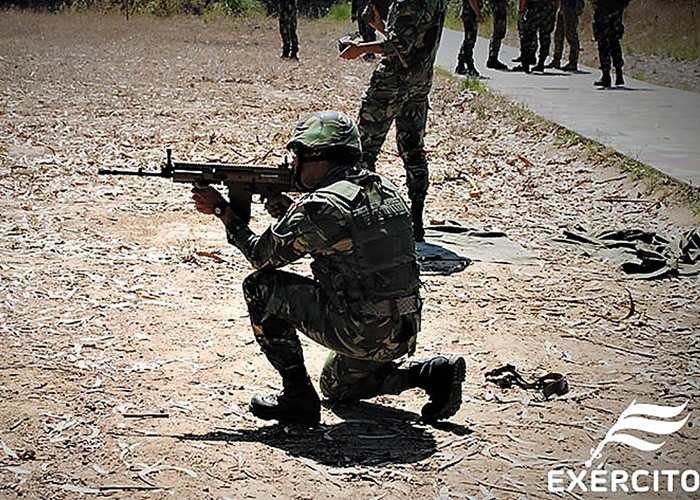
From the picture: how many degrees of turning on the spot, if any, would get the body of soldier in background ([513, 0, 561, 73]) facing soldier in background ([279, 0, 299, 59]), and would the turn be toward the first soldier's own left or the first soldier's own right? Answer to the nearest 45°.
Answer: approximately 90° to the first soldier's own right

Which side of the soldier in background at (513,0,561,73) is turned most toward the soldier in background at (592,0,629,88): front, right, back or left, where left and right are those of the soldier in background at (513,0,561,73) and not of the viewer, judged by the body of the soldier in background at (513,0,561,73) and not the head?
left

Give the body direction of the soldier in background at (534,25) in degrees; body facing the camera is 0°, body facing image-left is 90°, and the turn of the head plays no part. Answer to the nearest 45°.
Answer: approximately 45°

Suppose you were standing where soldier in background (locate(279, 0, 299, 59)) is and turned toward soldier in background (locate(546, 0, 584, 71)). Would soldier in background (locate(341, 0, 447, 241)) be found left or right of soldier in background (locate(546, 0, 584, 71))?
right
